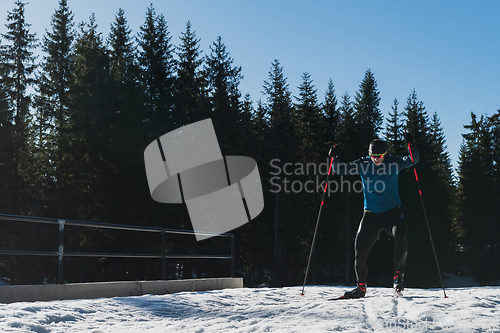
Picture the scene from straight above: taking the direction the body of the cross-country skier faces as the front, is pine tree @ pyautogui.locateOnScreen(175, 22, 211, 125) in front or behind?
behind

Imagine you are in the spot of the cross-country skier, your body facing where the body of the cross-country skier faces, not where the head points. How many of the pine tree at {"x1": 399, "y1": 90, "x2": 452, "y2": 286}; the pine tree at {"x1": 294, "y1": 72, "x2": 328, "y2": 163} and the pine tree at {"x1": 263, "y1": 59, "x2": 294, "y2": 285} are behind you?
3

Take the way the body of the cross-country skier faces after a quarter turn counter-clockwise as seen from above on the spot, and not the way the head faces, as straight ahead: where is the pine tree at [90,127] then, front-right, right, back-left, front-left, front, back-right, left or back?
back-left

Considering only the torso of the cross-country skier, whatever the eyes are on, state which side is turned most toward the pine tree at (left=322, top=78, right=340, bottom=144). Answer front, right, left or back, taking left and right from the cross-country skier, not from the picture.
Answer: back

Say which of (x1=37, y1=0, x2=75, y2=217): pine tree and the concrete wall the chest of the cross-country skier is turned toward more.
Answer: the concrete wall

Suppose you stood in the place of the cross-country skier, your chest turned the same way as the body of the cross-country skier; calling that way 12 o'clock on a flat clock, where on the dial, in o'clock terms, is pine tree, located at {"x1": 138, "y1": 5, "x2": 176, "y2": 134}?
The pine tree is roughly at 5 o'clock from the cross-country skier.

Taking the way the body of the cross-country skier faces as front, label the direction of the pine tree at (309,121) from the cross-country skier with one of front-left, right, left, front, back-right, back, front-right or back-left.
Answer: back

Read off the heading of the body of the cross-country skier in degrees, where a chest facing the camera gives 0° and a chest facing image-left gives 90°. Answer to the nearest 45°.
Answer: approximately 0°
